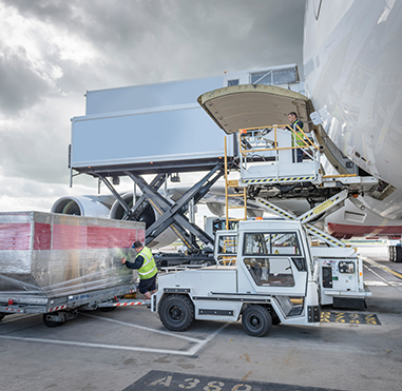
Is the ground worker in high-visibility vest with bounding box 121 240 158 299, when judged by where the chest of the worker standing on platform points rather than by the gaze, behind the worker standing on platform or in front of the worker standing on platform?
in front

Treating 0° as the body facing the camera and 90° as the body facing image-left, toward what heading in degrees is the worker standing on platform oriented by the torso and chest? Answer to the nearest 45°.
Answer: approximately 90°

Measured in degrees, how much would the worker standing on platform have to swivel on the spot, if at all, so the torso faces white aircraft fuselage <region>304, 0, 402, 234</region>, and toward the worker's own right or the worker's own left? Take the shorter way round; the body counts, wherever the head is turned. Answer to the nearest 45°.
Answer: approximately 90° to the worker's own left

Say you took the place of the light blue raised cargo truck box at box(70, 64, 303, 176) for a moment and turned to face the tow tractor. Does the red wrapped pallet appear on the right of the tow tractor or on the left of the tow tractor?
right

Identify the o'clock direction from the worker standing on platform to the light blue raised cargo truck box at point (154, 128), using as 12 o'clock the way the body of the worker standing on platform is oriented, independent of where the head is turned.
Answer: The light blue raised cargo truck box is roughly at 1 o'clock from the worker standing on platform.

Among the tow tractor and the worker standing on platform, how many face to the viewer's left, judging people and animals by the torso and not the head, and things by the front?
1

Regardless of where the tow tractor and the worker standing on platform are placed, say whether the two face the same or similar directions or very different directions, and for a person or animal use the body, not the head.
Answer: very different directions
